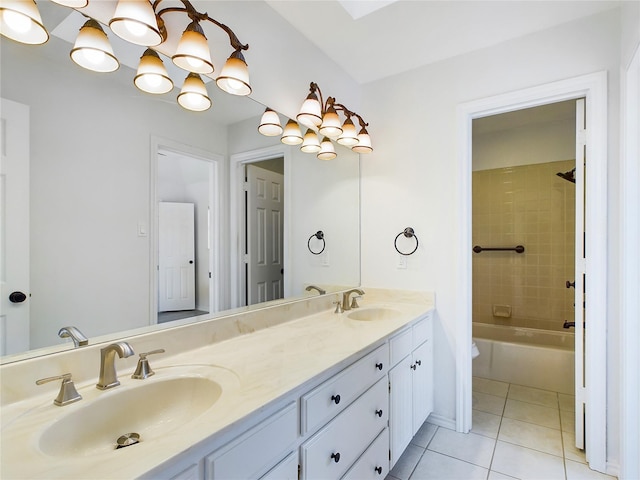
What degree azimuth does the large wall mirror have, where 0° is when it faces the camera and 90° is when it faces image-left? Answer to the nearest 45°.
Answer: approximately 315°

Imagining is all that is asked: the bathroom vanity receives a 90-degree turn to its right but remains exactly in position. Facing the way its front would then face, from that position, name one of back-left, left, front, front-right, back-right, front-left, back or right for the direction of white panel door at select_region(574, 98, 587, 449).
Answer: back-left

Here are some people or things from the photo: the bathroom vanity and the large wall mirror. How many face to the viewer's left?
0

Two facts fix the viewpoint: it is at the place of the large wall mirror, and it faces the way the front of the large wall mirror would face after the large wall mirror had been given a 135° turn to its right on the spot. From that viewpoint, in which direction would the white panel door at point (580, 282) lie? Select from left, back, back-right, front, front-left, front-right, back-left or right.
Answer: back

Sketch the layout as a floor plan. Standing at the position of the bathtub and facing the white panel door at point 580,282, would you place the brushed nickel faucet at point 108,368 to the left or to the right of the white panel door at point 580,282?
right

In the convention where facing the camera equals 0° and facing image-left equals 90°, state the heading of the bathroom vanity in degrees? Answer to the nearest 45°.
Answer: approximately 315°

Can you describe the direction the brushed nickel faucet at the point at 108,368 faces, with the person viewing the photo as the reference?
facing the viewer and to the right of the viewer

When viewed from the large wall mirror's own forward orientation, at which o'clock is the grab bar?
The grab bar is roughly at 10 o'clock from the large wall mirror.

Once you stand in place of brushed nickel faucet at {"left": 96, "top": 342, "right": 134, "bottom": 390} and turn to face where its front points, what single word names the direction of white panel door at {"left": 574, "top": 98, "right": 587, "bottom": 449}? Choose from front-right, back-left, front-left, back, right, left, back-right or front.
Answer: front-left

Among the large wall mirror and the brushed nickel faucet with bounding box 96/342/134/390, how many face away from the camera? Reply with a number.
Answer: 0

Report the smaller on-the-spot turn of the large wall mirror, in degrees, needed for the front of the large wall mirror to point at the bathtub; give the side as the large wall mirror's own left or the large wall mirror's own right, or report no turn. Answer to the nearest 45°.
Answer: approximately 45° to the large wall mirror's own left
